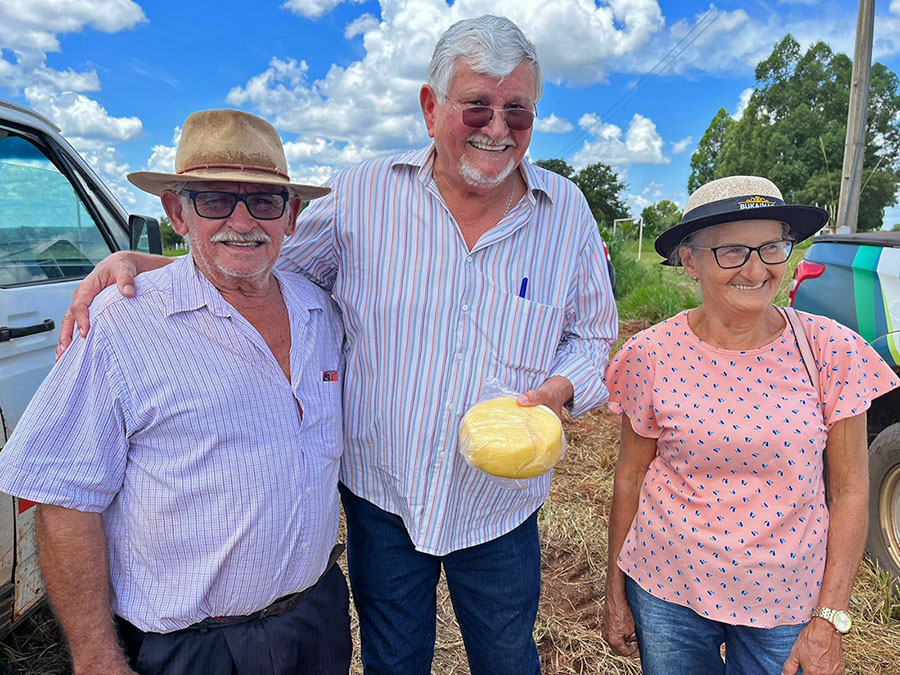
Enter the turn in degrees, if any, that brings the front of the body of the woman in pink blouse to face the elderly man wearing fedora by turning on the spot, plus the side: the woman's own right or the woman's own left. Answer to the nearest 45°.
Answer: approximately 45° to the woman's own right

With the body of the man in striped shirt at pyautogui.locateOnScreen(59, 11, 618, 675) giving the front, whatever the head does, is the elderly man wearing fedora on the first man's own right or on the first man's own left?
on the first man's own right

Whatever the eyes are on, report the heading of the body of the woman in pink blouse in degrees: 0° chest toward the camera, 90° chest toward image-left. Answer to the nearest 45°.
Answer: approximately 0°

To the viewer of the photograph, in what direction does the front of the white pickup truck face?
facing away from the viewer and to the right of the viewer

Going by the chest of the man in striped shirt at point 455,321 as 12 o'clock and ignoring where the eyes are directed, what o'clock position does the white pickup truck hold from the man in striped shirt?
The white pickup truck is roughly at 4 o'clock from the man in striped shirt.

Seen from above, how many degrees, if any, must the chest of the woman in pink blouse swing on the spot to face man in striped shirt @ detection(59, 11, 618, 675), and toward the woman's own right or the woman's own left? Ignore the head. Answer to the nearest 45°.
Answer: approximately 90° to the woman's own right

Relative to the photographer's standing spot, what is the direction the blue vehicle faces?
facing to the right of the viewer

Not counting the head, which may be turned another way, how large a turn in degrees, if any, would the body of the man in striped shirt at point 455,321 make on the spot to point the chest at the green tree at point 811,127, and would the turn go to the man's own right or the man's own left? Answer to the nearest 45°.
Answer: approximately 135° to the man's own left
